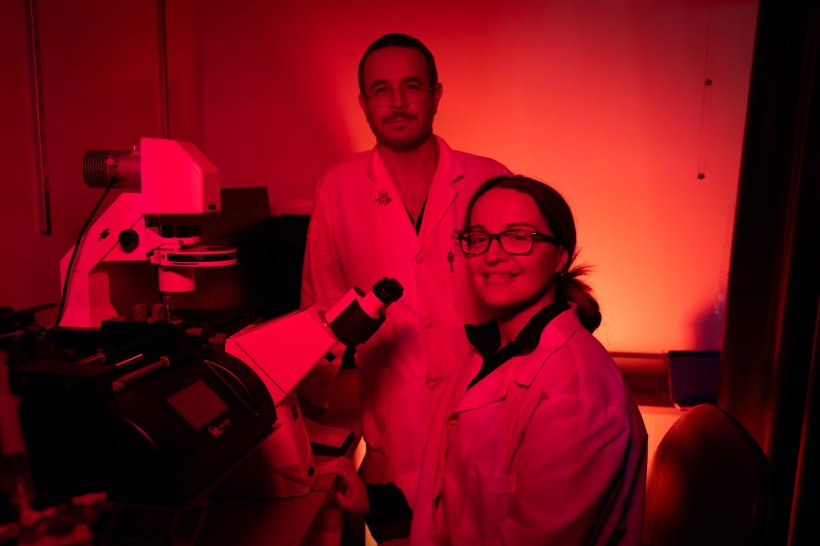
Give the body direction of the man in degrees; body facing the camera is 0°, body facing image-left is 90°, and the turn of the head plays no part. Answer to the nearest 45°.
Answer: approximately 0°

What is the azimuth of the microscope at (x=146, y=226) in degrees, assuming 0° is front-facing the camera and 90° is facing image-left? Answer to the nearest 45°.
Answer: approximately 270°

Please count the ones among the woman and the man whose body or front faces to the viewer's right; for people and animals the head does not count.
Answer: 0

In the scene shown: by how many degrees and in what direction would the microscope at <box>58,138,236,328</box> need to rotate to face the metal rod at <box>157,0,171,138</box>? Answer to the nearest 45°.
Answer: approximately 90° to its left

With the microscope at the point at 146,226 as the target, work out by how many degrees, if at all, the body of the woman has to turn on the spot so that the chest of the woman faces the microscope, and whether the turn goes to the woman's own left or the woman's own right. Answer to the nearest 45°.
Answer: approximately 45° to the woman's own right

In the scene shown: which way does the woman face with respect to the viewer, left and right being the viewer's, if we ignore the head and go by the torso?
facing the viewer and to the left of the viewer

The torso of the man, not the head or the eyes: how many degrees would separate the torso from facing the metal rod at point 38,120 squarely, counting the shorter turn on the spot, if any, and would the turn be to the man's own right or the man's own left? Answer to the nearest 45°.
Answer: approximately 90° to the man's own right
